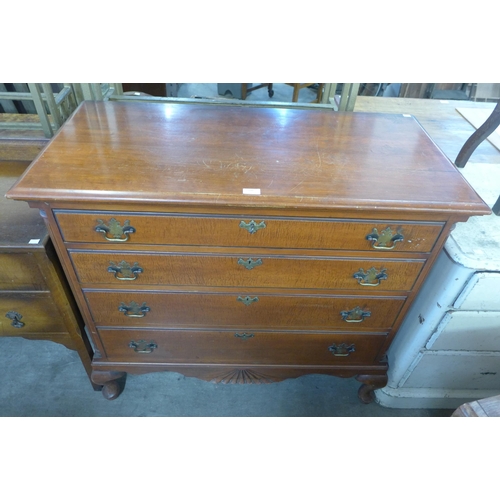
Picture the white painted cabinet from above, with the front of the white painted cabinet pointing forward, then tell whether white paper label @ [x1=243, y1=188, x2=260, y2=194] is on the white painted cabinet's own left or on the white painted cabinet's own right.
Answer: on the white painted cabinet's own right

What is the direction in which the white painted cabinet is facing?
toward the camera

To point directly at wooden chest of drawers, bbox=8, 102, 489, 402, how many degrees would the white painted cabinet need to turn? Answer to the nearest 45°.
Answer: approximately 45° to its right

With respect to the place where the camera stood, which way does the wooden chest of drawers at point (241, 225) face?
facing the viewer

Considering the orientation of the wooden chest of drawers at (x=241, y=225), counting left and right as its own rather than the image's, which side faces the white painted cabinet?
left

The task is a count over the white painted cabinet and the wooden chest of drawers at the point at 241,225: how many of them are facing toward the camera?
2
